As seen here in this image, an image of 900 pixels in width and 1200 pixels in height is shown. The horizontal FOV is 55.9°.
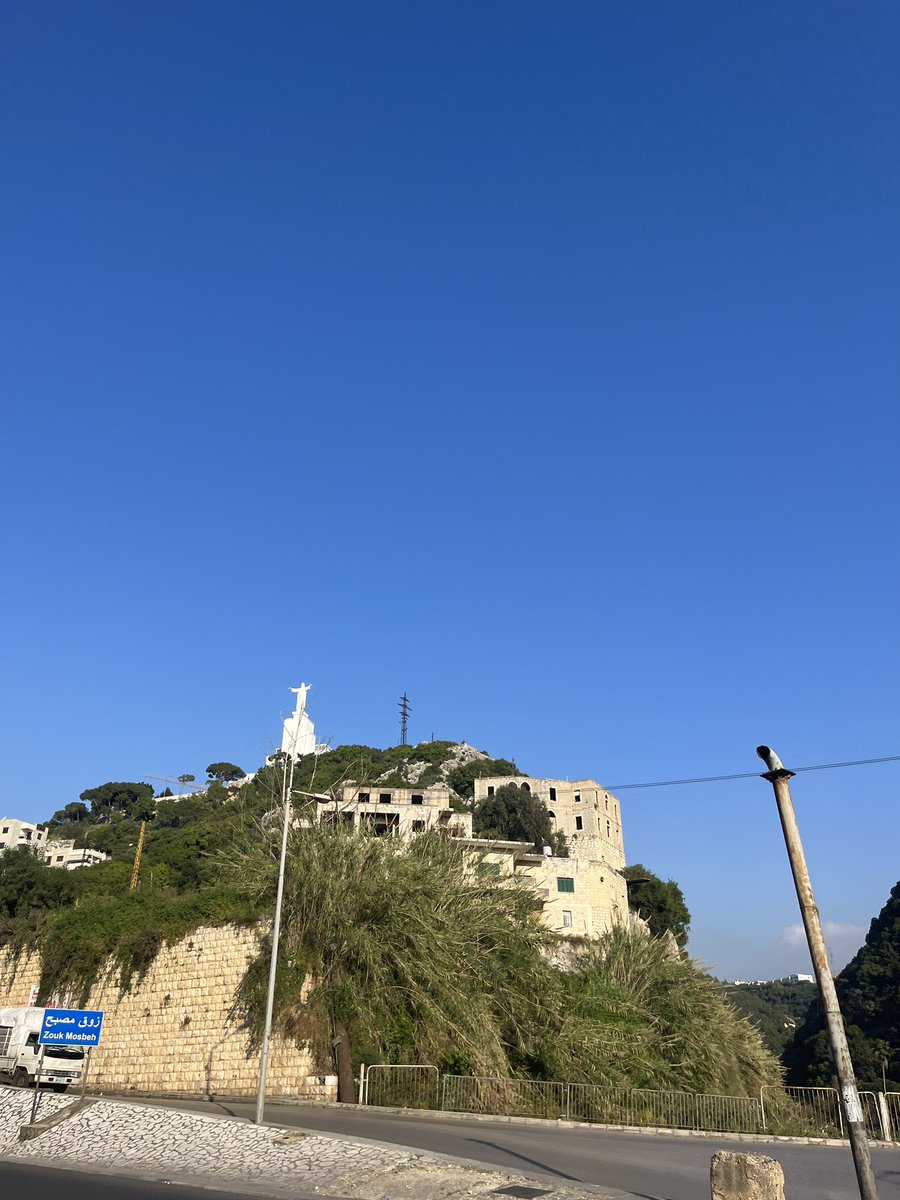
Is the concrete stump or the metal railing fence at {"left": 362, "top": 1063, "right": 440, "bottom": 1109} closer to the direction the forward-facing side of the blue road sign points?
the concrete stump

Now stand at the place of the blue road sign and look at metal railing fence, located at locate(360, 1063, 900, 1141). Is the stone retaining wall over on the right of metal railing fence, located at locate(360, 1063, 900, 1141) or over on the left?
left

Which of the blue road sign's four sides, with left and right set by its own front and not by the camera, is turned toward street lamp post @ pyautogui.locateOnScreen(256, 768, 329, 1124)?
left

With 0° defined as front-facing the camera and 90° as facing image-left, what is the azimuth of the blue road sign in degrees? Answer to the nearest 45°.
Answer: approximately 0°

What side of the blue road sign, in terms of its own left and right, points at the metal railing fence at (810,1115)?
left

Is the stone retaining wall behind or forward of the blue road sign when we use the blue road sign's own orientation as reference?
behind

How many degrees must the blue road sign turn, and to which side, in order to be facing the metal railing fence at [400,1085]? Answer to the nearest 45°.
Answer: approximately 135° to its left

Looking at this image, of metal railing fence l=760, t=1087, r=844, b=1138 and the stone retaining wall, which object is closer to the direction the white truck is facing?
the metal railing fence

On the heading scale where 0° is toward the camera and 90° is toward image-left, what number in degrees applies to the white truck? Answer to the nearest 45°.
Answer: approximately 315°

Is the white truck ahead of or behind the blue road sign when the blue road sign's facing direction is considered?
behind

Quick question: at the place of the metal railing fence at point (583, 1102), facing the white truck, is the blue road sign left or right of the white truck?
left
